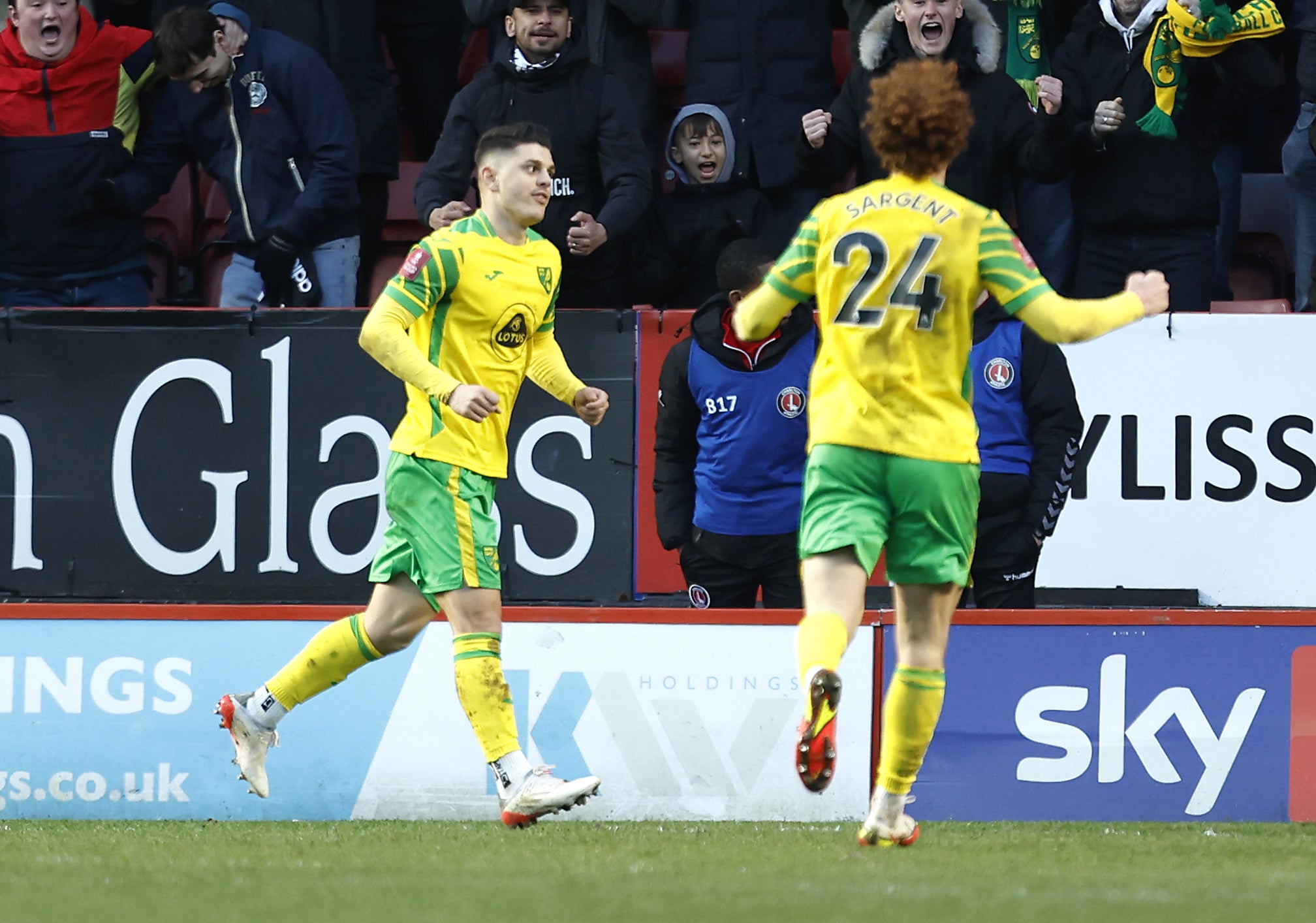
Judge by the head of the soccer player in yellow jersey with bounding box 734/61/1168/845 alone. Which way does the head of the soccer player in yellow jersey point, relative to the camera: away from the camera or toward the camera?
away from the camera

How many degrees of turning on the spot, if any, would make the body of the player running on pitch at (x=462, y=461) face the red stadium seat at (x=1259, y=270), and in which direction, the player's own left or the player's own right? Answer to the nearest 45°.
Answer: approximately 90° to the player's own left

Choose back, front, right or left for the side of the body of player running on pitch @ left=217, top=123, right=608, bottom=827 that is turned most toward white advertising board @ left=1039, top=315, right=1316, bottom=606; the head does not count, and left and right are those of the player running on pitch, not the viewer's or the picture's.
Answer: left

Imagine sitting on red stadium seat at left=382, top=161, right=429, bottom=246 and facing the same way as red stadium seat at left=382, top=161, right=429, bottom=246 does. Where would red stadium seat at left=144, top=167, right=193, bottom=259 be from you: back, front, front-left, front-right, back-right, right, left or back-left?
right

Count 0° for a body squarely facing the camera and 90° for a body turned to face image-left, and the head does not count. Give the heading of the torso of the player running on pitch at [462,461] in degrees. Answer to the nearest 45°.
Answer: approximately 315°

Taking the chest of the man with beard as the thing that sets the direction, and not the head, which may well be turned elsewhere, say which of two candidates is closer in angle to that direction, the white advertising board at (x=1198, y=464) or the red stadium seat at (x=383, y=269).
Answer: the white advertising board

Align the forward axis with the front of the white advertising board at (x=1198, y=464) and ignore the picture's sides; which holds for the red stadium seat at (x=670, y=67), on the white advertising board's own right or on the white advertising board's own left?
on the white advertising board's own right

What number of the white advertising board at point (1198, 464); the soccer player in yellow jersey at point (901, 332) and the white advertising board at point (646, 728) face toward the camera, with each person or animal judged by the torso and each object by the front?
2

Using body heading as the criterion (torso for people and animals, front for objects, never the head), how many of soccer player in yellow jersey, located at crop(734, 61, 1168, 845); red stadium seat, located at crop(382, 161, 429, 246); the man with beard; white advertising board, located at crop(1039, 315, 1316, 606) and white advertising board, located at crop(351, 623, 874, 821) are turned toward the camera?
4

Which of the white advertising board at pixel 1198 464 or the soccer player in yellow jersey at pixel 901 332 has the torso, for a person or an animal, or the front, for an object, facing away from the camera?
the soccer player in yellow jersey

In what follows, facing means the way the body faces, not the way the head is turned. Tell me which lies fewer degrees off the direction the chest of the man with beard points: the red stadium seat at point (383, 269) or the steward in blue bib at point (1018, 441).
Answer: the steward in blue bib

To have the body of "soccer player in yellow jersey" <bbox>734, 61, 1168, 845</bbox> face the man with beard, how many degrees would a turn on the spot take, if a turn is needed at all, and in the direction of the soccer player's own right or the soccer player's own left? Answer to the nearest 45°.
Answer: approximately 45° to the soccer player's own left
